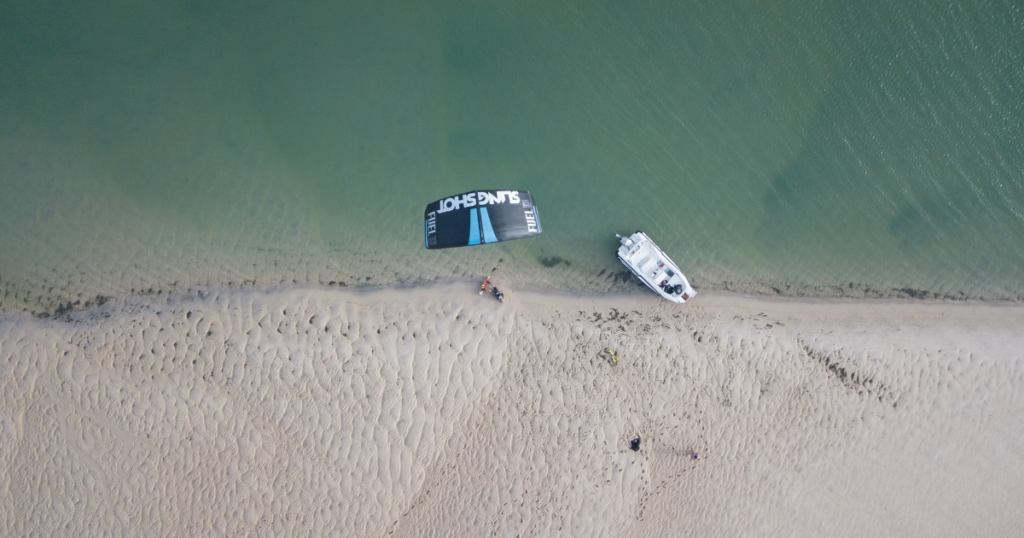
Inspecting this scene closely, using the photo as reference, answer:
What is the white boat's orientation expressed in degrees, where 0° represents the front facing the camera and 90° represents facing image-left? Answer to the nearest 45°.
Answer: approximately 315°

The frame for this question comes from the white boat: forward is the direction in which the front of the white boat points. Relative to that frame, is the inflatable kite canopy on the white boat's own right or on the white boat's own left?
on the white boat's own right
